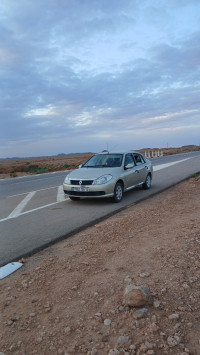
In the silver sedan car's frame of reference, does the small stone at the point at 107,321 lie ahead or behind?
ahead

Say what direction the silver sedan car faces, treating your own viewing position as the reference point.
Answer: facing the viewer and to the left of the viewer

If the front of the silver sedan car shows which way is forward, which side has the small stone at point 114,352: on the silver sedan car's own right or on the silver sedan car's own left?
on the silver sedan car's own left

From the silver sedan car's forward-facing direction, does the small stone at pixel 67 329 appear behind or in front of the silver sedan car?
in front

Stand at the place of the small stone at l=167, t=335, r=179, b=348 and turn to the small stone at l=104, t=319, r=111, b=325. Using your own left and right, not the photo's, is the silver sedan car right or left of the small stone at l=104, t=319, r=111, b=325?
right

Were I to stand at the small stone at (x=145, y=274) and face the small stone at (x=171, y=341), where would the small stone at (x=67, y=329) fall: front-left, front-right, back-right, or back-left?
front-right

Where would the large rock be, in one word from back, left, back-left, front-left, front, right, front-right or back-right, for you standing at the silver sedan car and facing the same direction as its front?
front-left

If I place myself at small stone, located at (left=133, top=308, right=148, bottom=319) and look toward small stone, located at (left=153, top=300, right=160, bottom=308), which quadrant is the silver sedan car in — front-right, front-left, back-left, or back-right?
front-left

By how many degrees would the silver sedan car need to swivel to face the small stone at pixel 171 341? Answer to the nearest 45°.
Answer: approximately 45° to its left

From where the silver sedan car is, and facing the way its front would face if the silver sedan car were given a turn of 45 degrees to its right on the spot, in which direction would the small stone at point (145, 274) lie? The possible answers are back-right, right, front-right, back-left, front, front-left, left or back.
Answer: left

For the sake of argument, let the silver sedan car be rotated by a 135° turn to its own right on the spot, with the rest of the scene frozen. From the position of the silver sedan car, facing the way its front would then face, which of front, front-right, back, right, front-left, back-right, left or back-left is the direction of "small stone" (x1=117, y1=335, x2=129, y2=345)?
back
